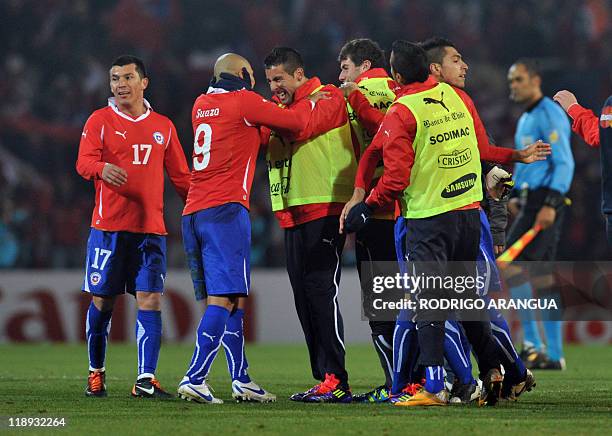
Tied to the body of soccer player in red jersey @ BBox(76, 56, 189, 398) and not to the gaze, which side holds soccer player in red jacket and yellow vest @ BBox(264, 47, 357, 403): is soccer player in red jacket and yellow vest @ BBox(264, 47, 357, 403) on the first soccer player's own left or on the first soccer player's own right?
on the first soccer player's own left

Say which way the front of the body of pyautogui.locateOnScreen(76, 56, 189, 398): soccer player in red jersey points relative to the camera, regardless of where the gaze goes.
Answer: toward the camera

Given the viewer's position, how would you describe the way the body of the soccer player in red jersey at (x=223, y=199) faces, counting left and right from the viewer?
facing away from the viewer and to the right of the viewer

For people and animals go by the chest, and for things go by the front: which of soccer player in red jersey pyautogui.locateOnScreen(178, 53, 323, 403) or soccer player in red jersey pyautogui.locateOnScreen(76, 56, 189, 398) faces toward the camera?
soccer player in red jersey pyautogui.locateOnScreen(76, 56, 189, 398)

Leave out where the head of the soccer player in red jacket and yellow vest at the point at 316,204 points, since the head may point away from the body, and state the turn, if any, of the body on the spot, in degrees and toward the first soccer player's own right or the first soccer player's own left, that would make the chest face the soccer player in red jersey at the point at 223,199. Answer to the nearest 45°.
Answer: approximately 45° to the first soccer player's own right

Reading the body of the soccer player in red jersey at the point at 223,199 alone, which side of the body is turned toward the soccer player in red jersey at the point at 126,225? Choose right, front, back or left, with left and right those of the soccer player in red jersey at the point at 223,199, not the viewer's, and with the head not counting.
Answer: left

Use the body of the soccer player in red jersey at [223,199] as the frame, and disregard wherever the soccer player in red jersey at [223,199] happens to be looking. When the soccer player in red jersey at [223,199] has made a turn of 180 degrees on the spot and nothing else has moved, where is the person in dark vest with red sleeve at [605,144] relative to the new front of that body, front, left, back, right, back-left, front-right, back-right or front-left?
back-left

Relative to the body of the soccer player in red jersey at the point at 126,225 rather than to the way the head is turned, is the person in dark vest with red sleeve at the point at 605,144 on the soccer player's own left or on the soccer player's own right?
on the soccer player's own left

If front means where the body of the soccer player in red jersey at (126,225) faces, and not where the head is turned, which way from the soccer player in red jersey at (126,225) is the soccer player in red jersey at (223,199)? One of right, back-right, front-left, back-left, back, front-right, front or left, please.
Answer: front-left

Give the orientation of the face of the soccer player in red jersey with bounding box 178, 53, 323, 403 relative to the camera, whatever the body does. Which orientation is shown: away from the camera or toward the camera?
away from the camera

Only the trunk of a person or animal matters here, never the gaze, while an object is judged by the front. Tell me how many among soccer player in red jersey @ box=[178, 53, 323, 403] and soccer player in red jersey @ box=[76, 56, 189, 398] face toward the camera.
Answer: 1

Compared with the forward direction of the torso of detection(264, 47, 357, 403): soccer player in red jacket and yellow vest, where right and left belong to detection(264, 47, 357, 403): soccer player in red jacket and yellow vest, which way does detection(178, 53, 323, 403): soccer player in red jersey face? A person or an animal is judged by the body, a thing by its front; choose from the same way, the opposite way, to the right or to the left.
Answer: the opposite way
